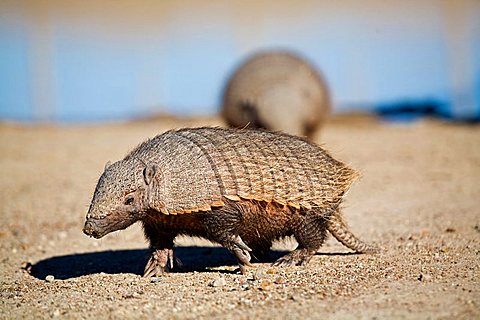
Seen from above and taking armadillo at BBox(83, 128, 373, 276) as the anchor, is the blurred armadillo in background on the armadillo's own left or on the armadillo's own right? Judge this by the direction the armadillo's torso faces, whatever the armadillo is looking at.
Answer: on the armadillo's own right

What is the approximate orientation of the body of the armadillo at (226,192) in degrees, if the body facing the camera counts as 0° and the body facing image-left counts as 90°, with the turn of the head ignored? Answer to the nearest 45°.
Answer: approximately 90°
